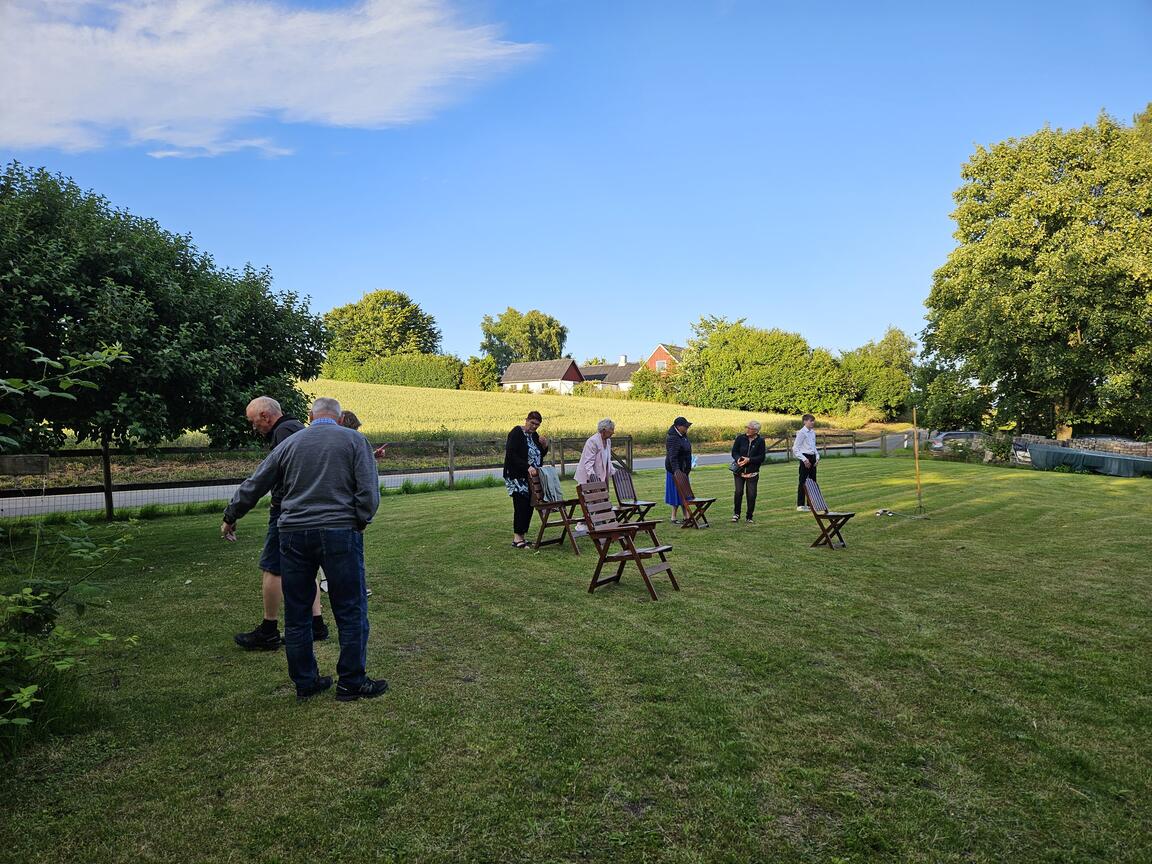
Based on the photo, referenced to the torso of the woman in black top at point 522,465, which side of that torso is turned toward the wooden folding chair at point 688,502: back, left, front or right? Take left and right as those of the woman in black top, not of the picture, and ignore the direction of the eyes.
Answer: left

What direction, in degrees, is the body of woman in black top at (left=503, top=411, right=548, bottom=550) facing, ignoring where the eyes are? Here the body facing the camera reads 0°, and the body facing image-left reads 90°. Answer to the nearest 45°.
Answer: approximately 315°

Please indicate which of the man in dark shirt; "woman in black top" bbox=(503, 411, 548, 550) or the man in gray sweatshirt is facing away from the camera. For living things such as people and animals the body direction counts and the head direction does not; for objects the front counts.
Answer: the man in gray sweatshirt

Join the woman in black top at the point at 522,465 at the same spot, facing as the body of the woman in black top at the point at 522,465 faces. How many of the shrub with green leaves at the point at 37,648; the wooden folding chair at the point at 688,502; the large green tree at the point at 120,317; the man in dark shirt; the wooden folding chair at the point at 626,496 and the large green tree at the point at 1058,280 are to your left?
3

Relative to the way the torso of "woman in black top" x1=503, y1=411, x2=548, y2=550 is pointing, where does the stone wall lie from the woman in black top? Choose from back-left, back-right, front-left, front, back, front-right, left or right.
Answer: left

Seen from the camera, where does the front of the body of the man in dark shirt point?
to the viewer's left

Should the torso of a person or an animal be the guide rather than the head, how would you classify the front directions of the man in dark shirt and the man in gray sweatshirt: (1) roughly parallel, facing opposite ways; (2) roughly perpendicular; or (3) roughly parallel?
roughly perpendicular

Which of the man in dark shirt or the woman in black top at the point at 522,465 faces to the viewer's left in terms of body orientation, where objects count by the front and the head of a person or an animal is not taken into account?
the man in dark shirt

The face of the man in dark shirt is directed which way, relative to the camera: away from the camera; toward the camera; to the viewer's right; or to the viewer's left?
to the viewer's left

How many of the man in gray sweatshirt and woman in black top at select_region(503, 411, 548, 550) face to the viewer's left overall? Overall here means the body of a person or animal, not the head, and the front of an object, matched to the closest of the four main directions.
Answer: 0

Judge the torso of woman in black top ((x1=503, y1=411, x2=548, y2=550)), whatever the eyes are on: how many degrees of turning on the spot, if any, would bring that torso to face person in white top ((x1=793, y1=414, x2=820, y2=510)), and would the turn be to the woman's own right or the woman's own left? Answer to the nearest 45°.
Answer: approximately 90° to the woman's own left

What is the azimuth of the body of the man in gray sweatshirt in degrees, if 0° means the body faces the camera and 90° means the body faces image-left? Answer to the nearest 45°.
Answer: approximately 180°

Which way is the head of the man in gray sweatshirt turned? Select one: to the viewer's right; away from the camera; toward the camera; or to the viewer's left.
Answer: away from the camera

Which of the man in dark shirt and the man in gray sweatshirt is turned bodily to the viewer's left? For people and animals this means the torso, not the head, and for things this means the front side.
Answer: the man in dark shirt
